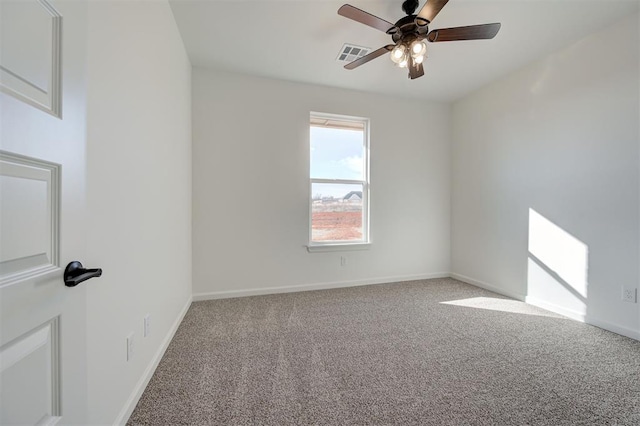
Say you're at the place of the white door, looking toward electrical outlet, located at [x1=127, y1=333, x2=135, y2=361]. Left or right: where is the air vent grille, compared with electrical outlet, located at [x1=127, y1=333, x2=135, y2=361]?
right

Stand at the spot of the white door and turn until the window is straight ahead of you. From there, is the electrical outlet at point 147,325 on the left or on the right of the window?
left

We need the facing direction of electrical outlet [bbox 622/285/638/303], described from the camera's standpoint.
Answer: facing the viewer and to the left of the viewer

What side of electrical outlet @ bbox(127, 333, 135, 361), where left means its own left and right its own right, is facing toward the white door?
right

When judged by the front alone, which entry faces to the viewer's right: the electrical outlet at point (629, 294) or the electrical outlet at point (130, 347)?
the electrical outlet at point (130, 347)

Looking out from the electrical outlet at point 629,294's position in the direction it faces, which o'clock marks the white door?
The white door is roughly at 11 o'clock from the electrical outlet.

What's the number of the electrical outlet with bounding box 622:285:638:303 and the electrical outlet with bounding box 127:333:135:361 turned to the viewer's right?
1

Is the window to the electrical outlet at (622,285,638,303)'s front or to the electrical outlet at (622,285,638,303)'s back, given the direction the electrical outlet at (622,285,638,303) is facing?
to the front

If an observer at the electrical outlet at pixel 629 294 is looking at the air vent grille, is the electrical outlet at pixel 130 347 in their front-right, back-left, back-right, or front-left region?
front-left

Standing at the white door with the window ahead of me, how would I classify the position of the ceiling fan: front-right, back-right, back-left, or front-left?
front-right

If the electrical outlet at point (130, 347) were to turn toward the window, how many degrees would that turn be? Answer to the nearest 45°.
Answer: approximately 45° to its left

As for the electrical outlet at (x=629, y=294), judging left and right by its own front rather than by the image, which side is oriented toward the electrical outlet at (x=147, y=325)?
front

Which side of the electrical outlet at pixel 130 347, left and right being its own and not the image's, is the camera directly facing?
right

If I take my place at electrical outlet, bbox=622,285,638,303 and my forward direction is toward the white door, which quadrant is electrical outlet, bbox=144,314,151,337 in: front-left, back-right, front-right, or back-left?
front-right

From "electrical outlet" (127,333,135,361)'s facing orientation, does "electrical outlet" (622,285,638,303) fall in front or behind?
in front
